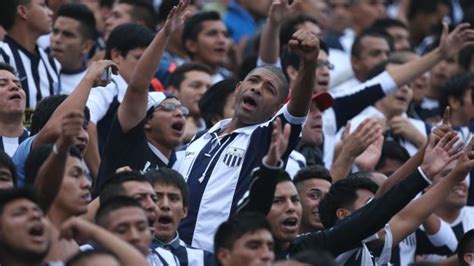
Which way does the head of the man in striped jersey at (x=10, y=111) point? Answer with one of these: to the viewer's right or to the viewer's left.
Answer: to the viewer's right

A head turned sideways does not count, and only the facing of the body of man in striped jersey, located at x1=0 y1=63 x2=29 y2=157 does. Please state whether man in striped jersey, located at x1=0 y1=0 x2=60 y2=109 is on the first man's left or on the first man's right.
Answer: on the first man's left

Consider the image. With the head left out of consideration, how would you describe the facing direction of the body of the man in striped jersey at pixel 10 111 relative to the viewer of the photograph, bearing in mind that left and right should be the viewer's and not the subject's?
facing the viewer and to the right of the viewer

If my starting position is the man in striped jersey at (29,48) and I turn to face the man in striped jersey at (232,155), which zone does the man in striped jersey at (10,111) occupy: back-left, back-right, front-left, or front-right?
front-right

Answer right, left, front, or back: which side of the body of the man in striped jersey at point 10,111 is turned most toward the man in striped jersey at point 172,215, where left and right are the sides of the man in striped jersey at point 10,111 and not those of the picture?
front
